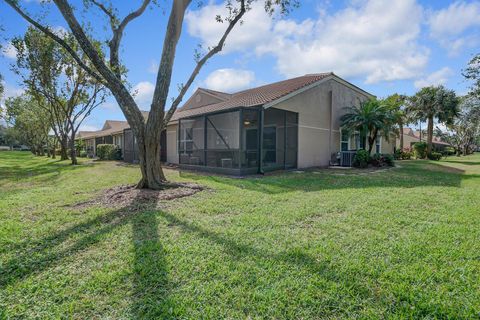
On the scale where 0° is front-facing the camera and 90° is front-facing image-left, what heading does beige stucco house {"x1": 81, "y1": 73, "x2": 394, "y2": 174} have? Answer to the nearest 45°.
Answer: approximately 225°

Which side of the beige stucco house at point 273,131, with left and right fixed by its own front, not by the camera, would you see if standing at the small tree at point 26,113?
left

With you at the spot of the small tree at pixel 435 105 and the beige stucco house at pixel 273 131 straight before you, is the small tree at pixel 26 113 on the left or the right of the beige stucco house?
right

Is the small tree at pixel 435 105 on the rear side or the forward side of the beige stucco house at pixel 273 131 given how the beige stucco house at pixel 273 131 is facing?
on the forward side

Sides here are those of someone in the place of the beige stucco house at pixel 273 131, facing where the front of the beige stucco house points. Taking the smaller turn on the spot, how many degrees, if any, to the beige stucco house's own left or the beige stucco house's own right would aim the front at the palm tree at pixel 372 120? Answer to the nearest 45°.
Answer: approximately 45° to the beige stucco house's own right

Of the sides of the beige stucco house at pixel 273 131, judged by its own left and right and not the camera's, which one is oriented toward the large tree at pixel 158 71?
back

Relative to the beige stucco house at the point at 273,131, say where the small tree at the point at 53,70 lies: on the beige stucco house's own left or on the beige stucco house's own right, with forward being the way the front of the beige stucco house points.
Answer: on the beige stucco house's own left
